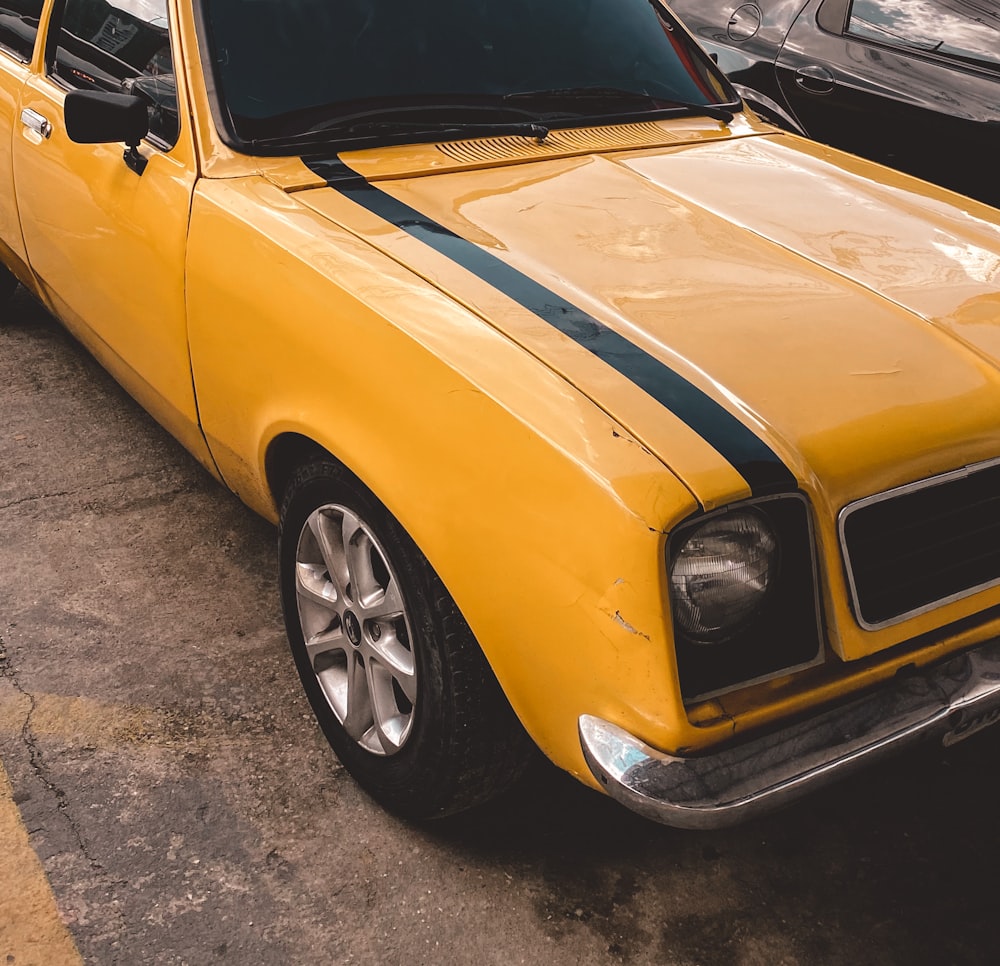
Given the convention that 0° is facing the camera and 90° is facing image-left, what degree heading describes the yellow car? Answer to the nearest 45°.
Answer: approximately 315°
